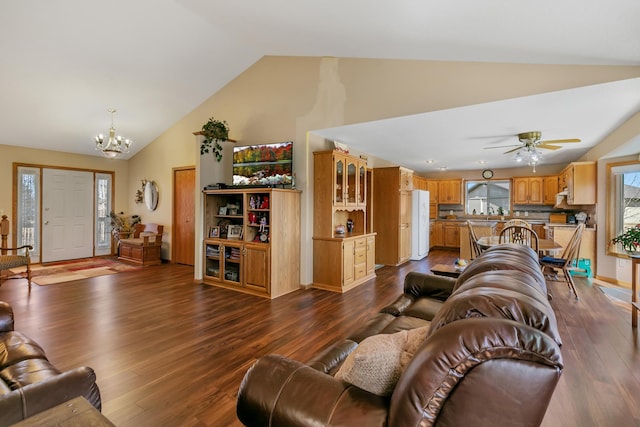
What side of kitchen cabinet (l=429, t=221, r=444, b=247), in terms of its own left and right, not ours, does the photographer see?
front

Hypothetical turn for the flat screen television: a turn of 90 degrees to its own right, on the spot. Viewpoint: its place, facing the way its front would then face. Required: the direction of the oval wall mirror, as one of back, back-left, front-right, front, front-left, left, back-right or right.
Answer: front

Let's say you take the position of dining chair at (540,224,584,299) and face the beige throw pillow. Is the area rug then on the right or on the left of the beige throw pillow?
right

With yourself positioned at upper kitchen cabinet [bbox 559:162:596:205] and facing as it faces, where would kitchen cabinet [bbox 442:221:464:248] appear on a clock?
The kitchen cabinet is roughly at 1 o'clock from the upper kitchen cabinet.

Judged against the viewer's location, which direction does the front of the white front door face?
facing the viewer

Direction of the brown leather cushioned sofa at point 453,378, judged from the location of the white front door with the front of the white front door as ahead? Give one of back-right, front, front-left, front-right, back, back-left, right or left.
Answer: front

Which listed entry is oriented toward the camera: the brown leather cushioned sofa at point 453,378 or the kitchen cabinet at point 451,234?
the kitchen cabinet

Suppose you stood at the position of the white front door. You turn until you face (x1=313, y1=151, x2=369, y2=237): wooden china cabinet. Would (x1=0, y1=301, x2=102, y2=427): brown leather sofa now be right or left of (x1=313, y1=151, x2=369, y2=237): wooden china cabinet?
right

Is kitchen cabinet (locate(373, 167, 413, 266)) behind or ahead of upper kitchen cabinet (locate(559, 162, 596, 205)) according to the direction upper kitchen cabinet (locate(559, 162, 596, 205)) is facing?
ahead

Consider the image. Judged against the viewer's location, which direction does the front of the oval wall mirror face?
facing the viewer and to the left of the viewer

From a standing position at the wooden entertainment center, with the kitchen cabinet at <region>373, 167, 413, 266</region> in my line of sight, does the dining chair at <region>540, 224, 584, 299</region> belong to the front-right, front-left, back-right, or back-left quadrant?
front-right

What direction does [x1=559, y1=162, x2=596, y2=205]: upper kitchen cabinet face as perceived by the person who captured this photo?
facing to the left of the viewer

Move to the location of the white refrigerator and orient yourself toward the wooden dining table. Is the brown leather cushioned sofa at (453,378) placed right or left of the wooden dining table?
right

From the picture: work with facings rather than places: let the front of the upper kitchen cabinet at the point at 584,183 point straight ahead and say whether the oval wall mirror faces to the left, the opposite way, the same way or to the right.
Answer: to the left

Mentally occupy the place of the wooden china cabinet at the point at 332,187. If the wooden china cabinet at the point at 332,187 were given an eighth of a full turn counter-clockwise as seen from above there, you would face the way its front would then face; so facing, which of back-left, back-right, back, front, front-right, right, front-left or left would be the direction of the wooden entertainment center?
back

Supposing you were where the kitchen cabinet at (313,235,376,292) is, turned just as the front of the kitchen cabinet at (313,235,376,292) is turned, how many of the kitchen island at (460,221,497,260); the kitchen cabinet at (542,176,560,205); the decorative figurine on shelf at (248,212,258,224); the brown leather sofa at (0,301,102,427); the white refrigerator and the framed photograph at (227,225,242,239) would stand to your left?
3

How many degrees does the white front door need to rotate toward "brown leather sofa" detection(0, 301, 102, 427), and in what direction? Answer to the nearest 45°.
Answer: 0° — it already faces it

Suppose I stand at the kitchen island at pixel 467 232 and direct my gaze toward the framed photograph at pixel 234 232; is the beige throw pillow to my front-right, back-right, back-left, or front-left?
front-left

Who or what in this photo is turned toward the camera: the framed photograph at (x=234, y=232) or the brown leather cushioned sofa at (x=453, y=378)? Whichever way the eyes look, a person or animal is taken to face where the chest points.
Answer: the framed photograph

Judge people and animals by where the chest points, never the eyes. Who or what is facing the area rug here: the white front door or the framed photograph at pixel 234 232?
the white front door
